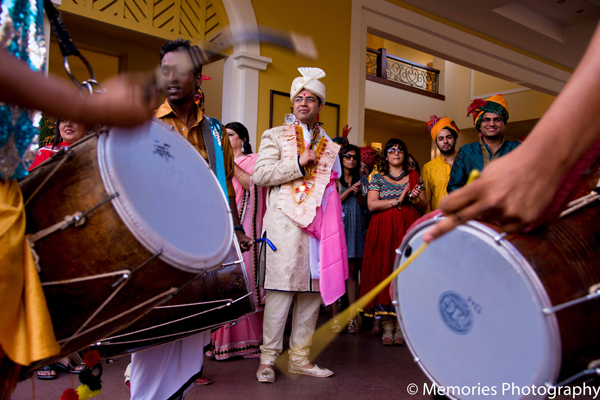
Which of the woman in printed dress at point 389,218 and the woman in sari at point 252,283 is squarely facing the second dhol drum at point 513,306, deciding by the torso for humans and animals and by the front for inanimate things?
the woman in printed dress

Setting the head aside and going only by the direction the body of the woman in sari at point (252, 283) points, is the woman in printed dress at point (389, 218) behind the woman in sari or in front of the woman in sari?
behind

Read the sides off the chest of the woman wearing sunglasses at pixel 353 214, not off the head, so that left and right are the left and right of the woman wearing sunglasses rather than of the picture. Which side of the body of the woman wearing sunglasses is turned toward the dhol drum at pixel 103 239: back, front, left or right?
front

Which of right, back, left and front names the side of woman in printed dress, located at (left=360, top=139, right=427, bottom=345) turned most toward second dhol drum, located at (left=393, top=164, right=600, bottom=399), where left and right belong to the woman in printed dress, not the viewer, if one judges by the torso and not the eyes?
front

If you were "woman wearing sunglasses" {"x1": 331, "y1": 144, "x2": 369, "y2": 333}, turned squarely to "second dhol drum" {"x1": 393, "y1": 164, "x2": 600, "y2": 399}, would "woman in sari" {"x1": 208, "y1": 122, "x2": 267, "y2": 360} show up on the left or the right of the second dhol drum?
right

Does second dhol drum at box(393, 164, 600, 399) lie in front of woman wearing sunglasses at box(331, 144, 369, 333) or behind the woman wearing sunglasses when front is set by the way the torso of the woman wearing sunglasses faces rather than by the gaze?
in front

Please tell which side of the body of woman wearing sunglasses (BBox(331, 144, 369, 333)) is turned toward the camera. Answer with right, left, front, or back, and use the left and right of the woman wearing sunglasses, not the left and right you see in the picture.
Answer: front
